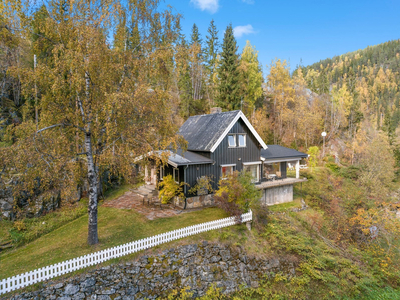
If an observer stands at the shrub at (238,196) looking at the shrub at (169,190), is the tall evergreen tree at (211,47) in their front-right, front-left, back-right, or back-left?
front-right

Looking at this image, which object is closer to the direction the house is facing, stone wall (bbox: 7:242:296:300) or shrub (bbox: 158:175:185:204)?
the stone wall

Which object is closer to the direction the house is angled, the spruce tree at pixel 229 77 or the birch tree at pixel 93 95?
the birch tree

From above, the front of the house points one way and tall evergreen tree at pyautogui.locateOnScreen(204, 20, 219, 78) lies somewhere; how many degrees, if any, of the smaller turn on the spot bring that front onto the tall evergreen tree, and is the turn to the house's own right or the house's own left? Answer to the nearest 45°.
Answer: approximately 135° to the house's own left

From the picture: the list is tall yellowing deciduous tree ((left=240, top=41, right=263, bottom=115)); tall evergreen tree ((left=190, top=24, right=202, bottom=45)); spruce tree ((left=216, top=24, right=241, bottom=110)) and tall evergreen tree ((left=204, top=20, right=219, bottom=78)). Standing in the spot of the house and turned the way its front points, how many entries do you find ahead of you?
0

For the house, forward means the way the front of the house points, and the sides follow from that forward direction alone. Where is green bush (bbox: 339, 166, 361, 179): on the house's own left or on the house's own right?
on the house's own left

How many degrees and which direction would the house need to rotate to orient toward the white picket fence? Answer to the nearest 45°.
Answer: approximately 90° to its right

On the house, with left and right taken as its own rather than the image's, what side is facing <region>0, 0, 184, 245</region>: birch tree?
right

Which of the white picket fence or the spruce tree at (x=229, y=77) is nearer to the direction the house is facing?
the white picket fence

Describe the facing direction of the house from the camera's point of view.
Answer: facing the viewer and to the right of the viewer

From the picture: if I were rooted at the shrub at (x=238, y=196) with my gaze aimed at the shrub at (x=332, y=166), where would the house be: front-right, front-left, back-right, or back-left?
front-left

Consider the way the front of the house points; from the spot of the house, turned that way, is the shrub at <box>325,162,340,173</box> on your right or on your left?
on your left

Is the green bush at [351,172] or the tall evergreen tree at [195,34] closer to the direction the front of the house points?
the green bush

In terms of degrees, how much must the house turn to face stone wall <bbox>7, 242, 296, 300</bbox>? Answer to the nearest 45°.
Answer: approximately 45° to its right

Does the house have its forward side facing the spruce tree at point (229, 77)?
no

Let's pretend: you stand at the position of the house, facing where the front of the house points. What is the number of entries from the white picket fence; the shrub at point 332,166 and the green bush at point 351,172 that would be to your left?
2
